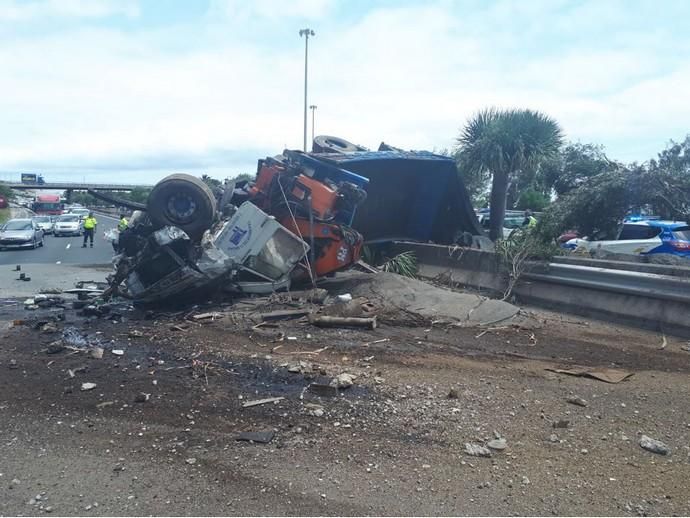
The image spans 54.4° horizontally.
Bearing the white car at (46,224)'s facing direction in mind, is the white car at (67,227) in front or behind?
in front

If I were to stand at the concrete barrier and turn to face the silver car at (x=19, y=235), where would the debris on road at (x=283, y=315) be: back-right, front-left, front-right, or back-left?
front-left

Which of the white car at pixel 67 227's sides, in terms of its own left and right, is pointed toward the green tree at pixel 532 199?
left

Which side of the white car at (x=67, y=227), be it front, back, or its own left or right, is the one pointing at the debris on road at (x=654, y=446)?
front

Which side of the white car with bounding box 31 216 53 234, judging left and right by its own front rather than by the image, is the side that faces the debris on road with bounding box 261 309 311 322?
front

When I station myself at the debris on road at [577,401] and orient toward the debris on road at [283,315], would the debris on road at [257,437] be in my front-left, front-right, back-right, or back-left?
front-left

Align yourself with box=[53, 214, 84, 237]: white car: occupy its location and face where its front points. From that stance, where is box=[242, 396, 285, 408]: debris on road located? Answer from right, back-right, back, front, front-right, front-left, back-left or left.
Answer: front

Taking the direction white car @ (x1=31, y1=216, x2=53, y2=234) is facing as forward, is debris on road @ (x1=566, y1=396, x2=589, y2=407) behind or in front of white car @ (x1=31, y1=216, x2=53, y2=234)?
in front

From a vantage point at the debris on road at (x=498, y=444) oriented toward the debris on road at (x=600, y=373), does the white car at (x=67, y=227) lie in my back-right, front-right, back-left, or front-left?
front-left

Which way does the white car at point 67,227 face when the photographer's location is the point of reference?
facing the viewer

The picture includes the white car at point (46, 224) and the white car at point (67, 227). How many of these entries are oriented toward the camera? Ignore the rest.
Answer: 2

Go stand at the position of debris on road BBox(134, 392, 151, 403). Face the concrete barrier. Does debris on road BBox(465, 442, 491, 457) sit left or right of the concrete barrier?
right

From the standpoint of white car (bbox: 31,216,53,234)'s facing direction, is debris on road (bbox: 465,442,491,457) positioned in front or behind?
in front

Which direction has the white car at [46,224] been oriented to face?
toward the camera

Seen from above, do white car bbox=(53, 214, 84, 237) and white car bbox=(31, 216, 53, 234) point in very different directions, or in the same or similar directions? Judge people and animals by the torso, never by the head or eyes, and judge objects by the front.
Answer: same or similar directions

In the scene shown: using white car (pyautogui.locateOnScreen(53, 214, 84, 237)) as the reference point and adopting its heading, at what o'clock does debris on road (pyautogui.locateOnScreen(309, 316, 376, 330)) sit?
The debris on road is roughly at 12 o'clock from the white car.

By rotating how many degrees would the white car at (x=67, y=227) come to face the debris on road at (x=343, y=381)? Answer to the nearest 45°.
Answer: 0° — it already faces it
